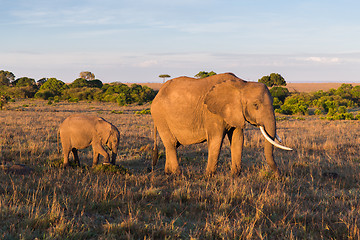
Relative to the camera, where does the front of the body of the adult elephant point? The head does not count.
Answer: to the viewer's right

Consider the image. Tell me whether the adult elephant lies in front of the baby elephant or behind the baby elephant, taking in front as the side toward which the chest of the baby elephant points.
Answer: in front

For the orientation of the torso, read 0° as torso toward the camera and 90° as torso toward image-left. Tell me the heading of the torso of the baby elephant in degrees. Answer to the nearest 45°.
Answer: approximately 270°

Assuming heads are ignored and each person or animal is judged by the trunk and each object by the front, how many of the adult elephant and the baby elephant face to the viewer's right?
2

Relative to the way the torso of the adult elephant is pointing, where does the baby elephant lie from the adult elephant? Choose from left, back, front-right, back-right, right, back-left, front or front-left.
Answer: back
